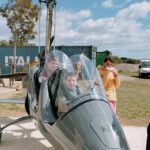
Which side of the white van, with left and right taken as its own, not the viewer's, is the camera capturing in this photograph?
front

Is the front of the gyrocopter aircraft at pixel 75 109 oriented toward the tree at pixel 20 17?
no

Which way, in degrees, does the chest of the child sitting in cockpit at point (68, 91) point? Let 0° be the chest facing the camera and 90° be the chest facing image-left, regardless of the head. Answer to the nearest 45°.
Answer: approximately 315°

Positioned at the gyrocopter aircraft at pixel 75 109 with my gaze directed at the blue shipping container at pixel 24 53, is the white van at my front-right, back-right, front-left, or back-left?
front-right

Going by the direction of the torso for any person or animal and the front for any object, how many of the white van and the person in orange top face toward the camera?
2

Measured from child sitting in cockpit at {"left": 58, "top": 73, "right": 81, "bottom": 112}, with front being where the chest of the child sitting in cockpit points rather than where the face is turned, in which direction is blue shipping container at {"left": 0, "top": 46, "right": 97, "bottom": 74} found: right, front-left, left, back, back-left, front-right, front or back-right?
back-left

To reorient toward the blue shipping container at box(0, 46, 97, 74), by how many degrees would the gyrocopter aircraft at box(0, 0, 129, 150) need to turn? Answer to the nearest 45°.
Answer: approximately 135° to its left

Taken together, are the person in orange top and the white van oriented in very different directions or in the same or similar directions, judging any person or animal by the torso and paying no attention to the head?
same or similar directions

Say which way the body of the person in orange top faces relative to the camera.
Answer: toward the camera

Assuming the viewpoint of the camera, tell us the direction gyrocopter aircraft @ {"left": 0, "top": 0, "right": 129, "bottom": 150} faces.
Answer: facing the viewer and to the right of the viewer

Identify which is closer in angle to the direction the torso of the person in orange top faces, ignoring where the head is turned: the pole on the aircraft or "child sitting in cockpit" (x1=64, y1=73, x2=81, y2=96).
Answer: the child sitting in cockpit
